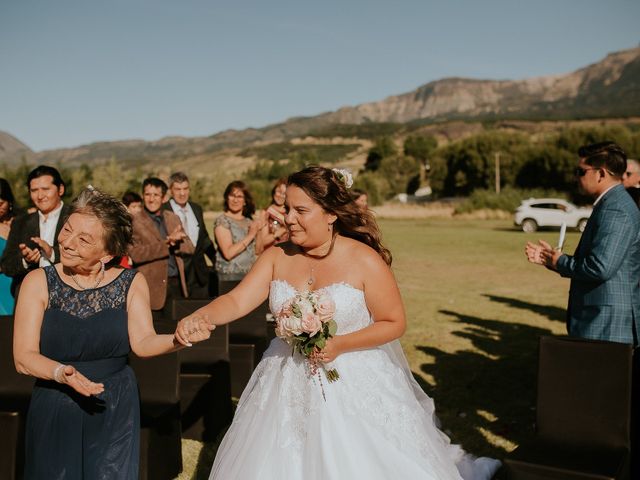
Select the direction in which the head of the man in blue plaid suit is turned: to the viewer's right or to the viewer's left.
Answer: to the viewer's left

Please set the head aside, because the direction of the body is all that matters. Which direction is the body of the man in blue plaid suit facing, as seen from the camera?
to the viewer's left

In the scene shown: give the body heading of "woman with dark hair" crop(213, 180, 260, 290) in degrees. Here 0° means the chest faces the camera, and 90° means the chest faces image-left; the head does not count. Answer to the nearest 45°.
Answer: approximately 315°

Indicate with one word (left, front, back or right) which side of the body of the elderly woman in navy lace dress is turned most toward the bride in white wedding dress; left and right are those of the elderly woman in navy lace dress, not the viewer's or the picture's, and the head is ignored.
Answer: left

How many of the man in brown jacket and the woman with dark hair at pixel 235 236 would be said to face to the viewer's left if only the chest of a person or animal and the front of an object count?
0

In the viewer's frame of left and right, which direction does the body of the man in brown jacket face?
facing the viewer and to the right of the viewer
